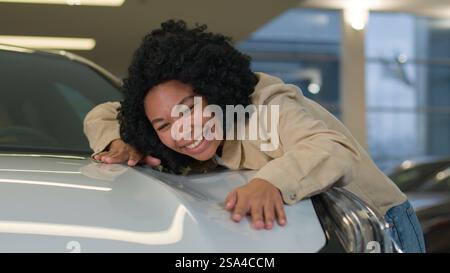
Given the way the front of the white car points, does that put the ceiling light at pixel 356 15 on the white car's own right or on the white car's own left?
on the white car's own left

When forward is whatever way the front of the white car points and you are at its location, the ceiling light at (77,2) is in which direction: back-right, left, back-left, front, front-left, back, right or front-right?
back-left

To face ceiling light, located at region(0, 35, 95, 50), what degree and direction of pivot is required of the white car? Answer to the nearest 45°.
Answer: approximately 135° to its left

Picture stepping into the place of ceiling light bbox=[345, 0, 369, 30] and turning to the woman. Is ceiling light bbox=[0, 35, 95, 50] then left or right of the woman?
right

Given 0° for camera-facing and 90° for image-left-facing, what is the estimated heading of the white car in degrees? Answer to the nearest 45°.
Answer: approximately 315°
